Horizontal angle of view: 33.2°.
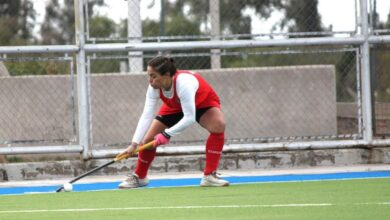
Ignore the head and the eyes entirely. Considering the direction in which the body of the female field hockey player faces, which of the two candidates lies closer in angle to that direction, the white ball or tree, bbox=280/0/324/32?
the white ball

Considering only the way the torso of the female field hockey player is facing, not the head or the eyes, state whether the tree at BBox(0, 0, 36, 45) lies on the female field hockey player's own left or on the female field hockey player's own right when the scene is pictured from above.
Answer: on the female field hockey player's own right

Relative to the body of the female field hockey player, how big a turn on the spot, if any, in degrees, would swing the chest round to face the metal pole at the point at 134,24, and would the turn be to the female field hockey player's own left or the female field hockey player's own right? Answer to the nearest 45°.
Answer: approximately 135° to the female field hockey player's own right

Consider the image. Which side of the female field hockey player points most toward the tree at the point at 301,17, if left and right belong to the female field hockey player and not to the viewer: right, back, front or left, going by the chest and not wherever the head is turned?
back

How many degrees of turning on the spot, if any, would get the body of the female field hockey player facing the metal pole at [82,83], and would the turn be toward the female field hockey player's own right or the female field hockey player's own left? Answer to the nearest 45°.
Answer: approximately 90° to the female field hockey player's own right

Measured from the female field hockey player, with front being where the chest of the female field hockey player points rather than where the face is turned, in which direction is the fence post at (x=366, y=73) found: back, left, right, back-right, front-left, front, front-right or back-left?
back

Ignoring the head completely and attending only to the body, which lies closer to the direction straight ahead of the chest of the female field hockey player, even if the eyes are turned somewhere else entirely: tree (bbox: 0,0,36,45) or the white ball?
the white ball

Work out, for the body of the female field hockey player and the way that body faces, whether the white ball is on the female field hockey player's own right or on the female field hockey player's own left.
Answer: on the female field hockey player's own right

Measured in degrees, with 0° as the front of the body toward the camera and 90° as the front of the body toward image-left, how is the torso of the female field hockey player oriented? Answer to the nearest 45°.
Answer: approximately 45°
